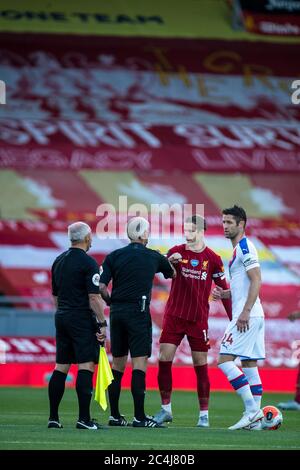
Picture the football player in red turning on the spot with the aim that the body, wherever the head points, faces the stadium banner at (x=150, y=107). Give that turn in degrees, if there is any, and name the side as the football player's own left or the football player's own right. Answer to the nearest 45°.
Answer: approximately 180°

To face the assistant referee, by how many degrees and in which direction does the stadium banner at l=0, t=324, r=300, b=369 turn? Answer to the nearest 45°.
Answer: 0° — it already faces them

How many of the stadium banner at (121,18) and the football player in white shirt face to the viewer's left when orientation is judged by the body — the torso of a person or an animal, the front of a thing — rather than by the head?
1

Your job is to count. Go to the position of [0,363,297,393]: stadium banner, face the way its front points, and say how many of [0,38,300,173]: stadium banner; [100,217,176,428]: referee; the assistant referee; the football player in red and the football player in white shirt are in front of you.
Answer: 4

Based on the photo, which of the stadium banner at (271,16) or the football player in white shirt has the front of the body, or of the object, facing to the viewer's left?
the football player in white shirt

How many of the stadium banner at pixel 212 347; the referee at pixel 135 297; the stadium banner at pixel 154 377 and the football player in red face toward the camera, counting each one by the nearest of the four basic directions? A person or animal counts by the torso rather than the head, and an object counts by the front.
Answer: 3

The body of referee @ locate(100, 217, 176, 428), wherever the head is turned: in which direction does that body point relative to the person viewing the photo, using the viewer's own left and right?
facing away from the viewer and to the right of the viewer

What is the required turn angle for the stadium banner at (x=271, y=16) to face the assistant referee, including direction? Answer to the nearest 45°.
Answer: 0° — it already faces them

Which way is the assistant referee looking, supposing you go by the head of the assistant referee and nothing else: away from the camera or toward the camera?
away from the camera

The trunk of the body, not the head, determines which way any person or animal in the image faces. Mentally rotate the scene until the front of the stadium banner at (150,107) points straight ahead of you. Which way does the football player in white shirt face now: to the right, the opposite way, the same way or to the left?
to the right

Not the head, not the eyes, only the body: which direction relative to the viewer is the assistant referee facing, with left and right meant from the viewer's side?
facing away from the viewer and to the right of the viewer

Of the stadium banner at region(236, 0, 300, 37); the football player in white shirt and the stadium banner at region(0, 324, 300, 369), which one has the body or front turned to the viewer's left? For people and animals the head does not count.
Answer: the football player in white shirt

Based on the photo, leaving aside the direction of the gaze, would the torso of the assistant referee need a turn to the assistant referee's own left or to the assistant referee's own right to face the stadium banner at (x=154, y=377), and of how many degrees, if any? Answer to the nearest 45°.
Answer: approximately 45° to the assistant referee's own left
